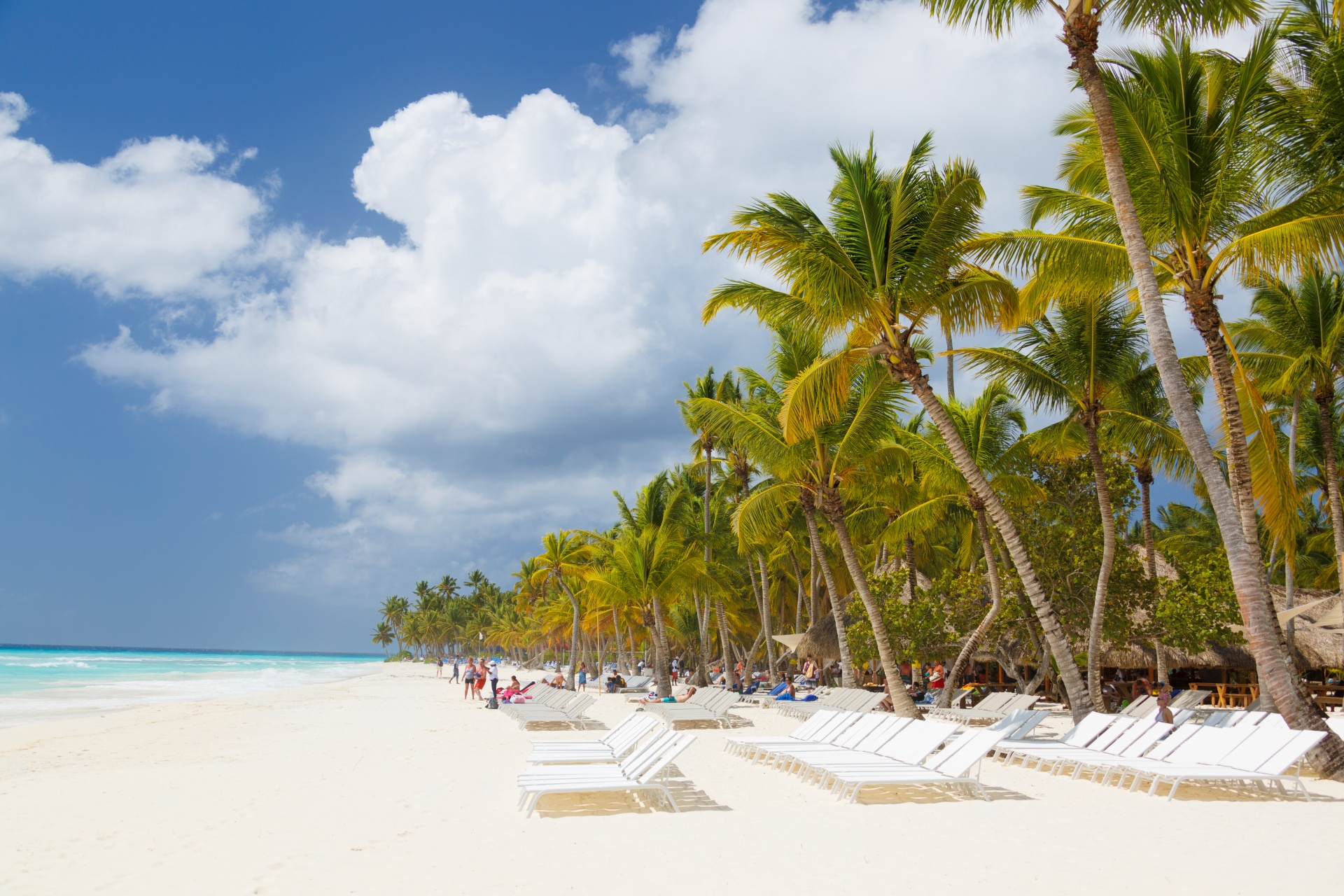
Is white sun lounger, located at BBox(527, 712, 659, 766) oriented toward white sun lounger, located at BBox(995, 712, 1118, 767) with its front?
no

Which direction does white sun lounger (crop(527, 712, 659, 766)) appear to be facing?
to the viewer's left

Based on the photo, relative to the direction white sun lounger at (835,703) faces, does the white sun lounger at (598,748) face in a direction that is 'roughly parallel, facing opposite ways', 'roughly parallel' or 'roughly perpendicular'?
roughly parallel

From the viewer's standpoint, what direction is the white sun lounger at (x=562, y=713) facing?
to the viewer's left

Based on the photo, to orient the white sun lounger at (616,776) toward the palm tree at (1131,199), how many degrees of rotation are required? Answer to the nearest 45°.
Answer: approximately 180°

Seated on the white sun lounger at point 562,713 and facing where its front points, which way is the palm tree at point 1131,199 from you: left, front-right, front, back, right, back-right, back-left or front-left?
back-left

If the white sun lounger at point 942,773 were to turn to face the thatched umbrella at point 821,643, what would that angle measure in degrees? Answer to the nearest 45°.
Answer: approximately 90° to its right

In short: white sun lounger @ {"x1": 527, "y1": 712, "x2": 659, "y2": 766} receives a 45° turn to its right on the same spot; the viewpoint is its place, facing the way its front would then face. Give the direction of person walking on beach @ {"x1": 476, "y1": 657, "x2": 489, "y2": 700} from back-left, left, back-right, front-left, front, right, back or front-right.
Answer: front-right

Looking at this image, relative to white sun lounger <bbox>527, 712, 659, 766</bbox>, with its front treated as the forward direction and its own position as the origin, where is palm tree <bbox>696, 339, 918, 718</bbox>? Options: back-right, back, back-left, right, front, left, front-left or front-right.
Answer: back-right

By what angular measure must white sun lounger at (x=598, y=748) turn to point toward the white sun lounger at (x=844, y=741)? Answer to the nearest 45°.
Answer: approximately 180°

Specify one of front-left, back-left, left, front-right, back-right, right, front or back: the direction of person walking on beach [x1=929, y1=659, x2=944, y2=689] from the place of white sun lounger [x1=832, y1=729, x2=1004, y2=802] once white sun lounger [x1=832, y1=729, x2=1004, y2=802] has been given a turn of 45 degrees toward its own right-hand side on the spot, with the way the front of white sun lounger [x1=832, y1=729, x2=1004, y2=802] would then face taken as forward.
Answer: front-right

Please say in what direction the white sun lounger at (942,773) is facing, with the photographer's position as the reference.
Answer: facing to the left of the viewer

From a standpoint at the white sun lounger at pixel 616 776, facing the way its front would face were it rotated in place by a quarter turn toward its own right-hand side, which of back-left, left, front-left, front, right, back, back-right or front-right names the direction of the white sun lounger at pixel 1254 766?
right

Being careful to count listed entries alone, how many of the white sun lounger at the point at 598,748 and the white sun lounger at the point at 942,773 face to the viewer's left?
2

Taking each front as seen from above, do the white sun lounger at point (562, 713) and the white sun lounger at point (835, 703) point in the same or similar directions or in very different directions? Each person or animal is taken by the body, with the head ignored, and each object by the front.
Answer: same or similar directions

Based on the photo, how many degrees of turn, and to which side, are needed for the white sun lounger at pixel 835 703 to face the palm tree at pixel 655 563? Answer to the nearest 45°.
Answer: approximately 45° to its right

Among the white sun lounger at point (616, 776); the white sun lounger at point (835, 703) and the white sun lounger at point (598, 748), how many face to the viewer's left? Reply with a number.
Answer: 3

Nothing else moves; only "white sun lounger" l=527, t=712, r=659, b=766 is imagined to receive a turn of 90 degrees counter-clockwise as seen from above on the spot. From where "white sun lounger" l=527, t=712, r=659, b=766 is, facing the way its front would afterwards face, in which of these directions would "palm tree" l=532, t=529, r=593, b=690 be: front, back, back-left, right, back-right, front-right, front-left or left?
back

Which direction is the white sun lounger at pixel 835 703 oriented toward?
to the viewer's left

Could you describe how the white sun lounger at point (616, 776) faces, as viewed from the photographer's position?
facing to the left of the viewer

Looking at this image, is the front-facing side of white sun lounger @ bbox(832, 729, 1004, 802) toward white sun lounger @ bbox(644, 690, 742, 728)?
no

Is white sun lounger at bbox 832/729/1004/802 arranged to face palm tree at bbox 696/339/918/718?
no
